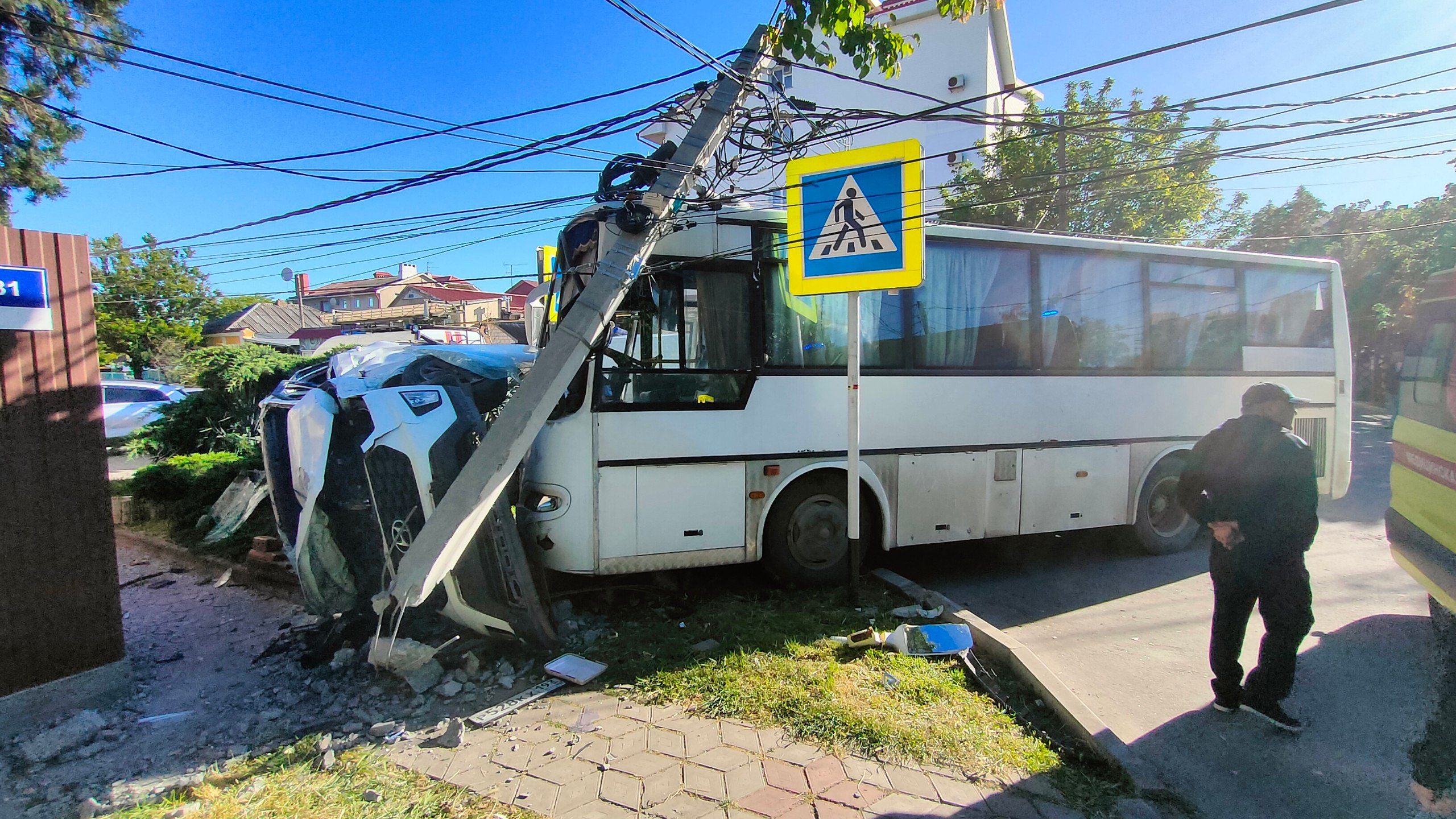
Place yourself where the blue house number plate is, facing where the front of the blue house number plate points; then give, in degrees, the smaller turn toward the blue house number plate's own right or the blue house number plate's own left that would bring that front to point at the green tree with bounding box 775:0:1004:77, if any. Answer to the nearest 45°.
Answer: approximately 45° to the blue house number plate's own left

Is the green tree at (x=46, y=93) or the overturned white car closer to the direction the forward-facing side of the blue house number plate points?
the overturned white car

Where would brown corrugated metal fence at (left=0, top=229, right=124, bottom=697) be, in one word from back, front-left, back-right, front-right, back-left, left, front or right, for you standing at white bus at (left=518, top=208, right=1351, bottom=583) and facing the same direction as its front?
front

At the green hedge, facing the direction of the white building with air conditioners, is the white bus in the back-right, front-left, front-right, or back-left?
front-right

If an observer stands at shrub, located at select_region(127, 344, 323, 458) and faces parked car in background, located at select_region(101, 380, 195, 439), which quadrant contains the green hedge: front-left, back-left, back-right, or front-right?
back-left

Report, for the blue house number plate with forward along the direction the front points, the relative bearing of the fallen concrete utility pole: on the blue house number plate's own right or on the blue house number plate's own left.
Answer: on the blue house number plate's own left

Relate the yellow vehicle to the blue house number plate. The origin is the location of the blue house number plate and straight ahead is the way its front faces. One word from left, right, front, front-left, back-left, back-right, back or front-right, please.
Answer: front-left

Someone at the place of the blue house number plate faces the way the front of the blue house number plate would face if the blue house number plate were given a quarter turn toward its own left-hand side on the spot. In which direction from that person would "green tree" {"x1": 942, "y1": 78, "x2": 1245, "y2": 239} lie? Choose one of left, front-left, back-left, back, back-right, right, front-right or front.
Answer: front

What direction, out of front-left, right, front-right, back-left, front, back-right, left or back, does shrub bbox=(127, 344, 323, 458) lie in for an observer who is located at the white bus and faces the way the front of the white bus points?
front-right

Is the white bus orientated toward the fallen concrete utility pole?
yes

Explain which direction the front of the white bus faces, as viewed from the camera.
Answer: facing the viewer and to the left of the viewer
